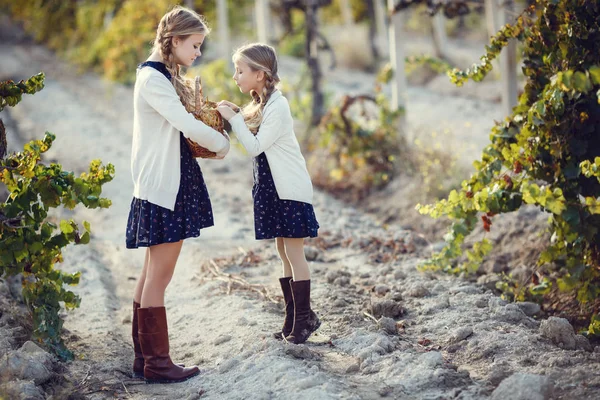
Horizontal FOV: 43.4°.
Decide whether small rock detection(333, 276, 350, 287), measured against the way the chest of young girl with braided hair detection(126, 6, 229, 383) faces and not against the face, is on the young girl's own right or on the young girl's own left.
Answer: on the young girl's own left

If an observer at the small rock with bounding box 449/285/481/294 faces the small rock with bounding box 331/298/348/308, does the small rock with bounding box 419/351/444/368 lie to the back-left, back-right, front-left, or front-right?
front-left

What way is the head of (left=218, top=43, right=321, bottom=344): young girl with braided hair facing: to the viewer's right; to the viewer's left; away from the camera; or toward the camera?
to the viewer's left

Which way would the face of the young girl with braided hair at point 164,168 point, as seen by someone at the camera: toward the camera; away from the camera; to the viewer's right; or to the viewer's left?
to the viewer's right

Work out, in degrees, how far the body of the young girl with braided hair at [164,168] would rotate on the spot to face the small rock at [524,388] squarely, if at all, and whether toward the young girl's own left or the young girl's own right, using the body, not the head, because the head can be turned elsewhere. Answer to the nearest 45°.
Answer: approximately 45° to the young girl's own right

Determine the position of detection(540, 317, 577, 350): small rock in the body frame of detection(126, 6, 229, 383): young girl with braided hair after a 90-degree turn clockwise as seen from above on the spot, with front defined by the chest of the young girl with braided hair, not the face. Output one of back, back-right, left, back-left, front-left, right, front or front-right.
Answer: left

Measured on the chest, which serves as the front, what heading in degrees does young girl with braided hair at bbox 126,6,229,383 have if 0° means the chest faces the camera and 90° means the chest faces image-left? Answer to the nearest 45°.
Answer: approximately 270°

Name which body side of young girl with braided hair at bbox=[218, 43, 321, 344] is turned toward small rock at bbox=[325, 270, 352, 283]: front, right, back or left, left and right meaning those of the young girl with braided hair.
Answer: right

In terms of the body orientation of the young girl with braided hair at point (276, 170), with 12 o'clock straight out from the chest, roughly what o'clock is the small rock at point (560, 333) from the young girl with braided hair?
The small rock is roughly at 6 o'clock from the young girl with braided hair.

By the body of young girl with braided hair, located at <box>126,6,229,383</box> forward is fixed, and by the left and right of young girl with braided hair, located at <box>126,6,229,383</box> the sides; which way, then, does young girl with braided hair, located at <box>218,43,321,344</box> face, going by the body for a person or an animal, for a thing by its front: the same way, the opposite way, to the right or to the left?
the opposite way

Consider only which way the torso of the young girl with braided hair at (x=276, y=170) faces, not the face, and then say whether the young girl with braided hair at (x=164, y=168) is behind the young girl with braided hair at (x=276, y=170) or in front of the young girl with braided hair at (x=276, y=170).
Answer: in front

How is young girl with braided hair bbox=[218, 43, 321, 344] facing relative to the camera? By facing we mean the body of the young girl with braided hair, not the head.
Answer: to the viewer's left

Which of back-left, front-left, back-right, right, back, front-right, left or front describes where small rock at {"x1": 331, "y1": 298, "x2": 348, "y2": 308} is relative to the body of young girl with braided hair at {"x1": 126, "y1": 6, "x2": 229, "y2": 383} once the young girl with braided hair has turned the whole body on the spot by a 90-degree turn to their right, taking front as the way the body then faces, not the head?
back-left

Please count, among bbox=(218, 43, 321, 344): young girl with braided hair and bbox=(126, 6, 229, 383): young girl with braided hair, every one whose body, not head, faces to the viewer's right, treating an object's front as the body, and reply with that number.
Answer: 1

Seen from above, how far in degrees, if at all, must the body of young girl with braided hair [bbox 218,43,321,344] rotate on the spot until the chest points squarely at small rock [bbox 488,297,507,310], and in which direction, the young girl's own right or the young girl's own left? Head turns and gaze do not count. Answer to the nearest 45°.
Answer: approximately 180°

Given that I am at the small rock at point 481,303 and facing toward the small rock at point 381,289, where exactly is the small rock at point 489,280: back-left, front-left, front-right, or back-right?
front-right

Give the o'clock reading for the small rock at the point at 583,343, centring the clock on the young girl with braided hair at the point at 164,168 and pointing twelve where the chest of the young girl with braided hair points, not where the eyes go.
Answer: The small rock is roughly at 12 o'clock from the young girl with braided hair.
